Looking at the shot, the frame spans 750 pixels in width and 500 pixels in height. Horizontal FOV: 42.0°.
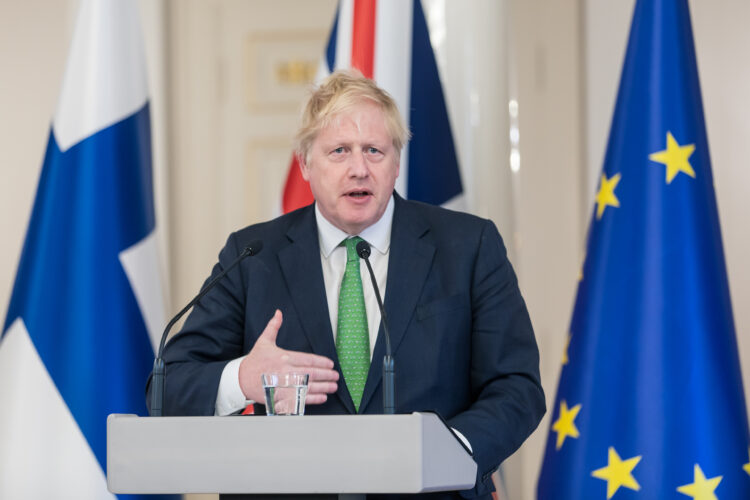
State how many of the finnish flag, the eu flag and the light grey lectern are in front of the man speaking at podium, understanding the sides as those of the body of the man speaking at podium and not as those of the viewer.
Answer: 1

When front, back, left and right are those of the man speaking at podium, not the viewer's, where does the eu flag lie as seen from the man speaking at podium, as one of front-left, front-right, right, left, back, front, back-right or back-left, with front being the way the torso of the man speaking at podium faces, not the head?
back-left

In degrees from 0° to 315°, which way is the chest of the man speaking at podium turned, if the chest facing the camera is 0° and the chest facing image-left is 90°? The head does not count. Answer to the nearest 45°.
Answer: approximately 0°
